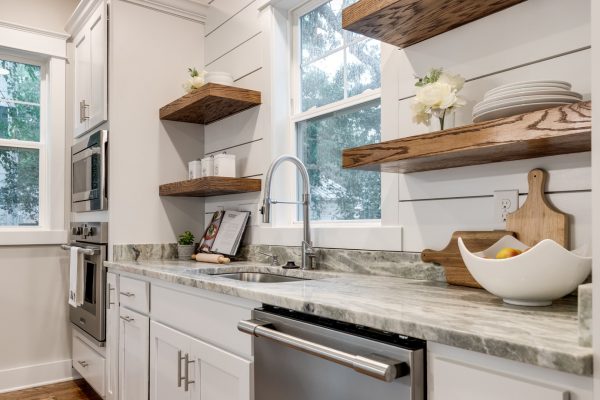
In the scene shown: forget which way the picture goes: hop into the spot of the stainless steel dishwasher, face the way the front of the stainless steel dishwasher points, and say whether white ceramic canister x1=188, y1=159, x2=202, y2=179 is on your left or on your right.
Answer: on your right

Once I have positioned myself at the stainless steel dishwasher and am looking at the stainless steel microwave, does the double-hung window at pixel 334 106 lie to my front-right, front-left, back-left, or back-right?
front-right

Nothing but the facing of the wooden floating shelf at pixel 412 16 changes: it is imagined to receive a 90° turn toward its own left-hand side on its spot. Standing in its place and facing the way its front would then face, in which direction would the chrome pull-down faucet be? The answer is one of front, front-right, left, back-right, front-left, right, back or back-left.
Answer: back

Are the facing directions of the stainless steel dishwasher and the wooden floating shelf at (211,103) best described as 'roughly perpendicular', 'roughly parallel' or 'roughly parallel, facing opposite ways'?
roughly parallel

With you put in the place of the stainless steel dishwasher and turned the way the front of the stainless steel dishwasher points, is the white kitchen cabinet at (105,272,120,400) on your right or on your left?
on your right

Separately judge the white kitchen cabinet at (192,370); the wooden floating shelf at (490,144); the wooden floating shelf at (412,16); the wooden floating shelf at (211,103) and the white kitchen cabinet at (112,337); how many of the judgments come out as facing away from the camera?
0

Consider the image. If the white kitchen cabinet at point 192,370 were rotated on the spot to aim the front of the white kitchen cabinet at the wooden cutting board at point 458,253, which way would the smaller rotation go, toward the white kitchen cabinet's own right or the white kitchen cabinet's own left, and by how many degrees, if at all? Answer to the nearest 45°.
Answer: approximately 90° to the white kitchen cabinet's own left

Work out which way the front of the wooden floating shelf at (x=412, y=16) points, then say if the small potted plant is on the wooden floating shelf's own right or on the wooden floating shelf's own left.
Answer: on the wooden floating shelf's own right

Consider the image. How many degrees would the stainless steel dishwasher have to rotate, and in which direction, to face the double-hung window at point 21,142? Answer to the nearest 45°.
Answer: approximately 90° to its right

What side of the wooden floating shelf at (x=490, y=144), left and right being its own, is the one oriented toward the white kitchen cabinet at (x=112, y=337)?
right

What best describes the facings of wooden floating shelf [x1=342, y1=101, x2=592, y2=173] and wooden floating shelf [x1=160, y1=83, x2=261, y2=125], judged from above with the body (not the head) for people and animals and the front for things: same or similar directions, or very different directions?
same or similar directions

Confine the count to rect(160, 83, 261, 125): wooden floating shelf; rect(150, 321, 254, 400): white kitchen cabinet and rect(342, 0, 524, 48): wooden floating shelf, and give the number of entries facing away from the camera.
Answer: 0

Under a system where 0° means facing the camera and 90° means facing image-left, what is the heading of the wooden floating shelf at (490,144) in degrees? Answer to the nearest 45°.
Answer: approximately 45°

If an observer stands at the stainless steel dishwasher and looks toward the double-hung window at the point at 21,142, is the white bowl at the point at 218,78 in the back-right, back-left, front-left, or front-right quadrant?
front-right

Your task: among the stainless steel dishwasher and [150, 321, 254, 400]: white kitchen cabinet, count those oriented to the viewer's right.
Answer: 0

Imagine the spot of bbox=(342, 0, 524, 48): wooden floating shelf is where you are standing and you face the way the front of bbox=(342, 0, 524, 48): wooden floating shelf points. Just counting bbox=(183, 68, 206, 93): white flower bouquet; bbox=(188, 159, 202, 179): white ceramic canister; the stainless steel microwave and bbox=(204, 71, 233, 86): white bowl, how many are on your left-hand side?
0

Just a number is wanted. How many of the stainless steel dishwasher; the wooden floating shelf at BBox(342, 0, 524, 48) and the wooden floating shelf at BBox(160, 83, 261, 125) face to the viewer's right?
0
